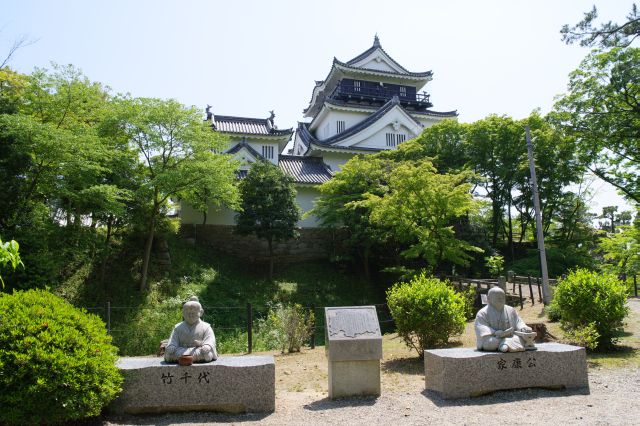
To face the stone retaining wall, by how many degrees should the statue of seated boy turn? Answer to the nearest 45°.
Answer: approximately 180°

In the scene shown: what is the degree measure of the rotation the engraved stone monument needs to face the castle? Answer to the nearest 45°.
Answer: approximately 180°

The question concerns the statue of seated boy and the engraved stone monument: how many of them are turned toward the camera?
2

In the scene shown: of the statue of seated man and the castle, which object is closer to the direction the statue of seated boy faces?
the statue of seated man

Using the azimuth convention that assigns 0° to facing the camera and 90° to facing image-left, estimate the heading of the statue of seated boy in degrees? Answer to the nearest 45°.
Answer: approximately 0°

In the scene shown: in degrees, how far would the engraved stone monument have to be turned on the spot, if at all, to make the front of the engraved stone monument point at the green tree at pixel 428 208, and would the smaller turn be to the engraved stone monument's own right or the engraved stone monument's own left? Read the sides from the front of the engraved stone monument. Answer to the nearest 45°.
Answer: approximately 180°

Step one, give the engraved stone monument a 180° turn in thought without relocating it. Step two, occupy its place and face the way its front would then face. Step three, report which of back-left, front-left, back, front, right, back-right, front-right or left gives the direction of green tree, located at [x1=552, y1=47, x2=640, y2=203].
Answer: front-right

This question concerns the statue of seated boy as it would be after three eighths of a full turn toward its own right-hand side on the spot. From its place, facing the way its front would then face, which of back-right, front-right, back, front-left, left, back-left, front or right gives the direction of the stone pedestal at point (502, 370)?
back-right
